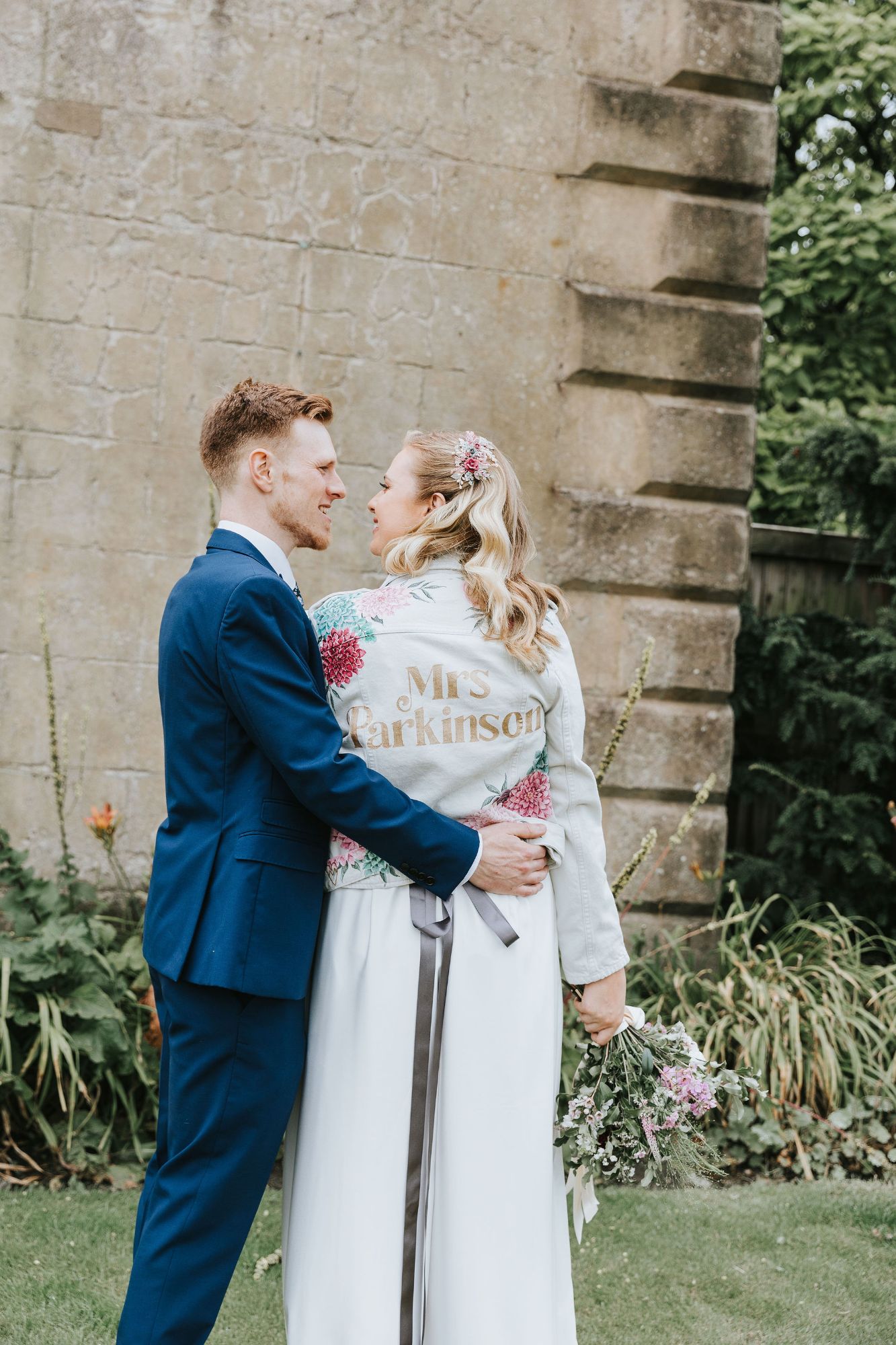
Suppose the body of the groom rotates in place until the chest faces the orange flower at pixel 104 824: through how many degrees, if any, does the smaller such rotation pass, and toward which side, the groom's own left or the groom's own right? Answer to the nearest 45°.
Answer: approximately 90° to the groom's own left

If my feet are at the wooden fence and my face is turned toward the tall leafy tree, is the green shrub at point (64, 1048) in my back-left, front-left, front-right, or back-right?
back-left

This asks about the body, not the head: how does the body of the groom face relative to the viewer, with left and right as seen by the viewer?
facing to the right of the viewer

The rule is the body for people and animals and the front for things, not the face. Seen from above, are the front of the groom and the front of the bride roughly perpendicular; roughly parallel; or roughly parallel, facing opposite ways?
roughly perpendicular

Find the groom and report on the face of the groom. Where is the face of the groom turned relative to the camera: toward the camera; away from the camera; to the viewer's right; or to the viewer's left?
to the viewer's right

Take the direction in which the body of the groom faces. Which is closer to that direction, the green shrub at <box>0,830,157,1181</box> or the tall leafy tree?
the tall leafy tree

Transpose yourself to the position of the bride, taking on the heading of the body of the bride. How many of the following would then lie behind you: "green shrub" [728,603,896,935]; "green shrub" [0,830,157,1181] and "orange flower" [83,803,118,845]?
0

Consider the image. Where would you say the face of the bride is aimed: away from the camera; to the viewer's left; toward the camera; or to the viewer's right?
to the viewer's left

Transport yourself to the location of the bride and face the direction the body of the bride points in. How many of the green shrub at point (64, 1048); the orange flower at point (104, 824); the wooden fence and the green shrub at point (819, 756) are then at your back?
0

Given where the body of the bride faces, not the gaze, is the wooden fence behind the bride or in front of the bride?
in front

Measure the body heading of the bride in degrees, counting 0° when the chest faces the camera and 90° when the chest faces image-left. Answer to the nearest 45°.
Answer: approximately 180°

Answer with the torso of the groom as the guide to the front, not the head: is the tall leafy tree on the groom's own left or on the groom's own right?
on the groom's own left
